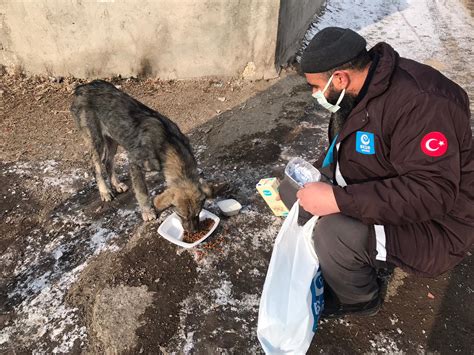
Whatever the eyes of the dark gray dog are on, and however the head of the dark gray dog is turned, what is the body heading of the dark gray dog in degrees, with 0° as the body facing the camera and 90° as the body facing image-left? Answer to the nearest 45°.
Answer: approximately 315°

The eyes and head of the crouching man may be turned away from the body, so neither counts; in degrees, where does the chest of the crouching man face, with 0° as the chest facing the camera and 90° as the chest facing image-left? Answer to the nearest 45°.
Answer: approximately 90°

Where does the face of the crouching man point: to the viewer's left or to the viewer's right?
to the viewer's left

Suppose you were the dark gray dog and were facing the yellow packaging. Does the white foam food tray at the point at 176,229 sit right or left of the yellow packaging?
right

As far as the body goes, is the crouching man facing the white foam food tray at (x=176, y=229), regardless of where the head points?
yes

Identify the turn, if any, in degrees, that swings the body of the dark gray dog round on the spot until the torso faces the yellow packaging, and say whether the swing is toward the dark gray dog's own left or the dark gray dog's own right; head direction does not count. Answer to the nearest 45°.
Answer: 0° — it already faces it

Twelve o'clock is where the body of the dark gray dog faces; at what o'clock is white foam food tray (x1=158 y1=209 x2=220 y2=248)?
The white foam food tray is roughly at 1 o'clock from the dark gray dog.
